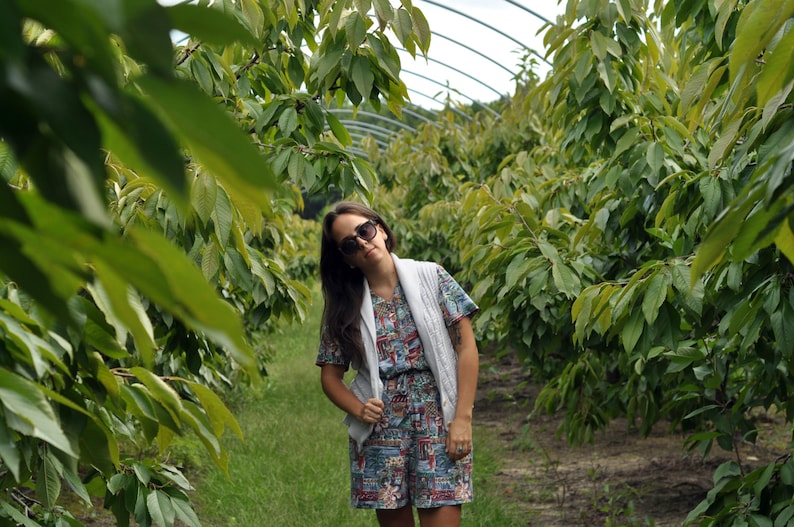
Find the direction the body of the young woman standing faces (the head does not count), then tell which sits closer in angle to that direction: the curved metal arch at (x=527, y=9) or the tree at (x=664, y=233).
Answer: the tree

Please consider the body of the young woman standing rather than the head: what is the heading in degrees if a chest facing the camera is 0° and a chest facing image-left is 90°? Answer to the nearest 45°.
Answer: approximately 0°

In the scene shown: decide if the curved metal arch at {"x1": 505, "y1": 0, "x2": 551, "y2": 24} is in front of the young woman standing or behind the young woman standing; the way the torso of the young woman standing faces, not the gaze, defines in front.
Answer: behind

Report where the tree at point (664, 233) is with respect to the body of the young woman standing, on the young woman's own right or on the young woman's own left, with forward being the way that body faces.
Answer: on the young woman's own left
